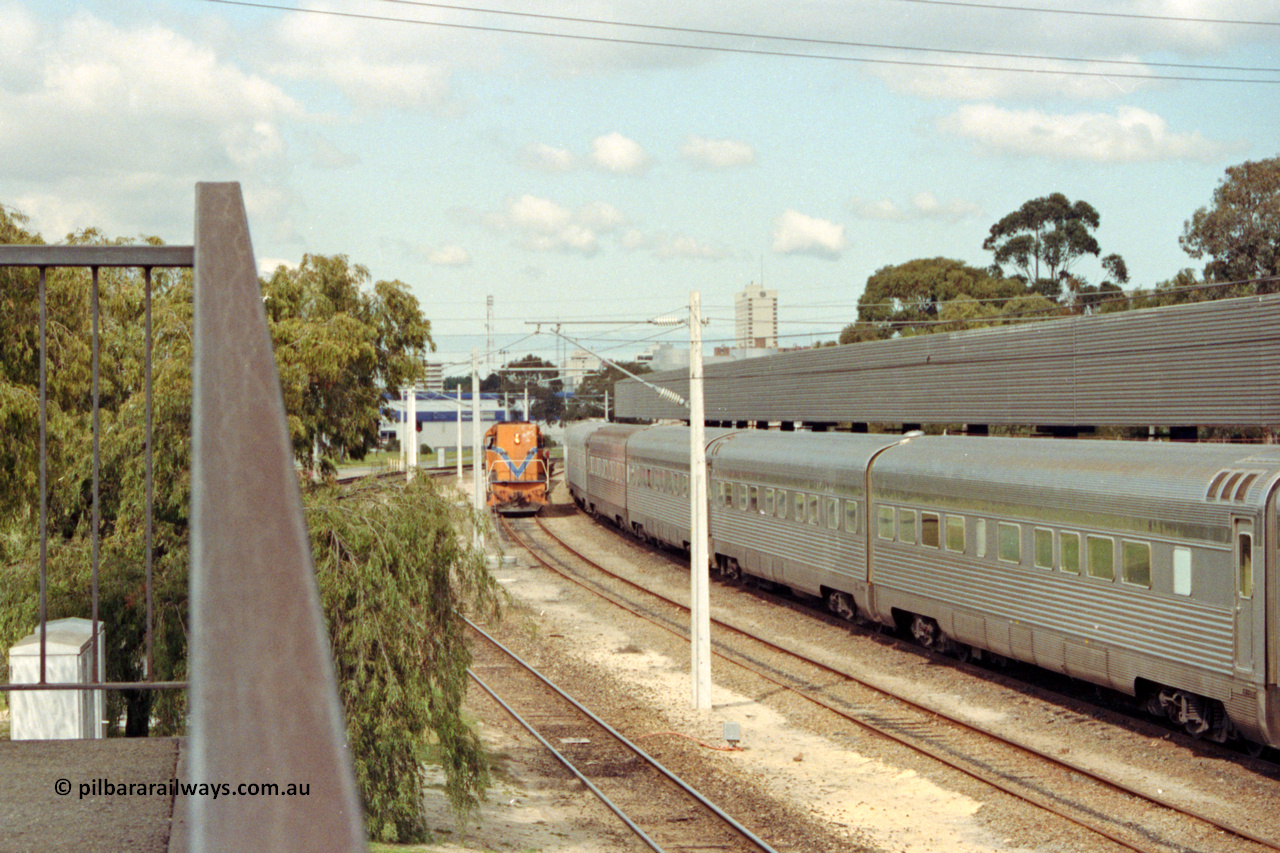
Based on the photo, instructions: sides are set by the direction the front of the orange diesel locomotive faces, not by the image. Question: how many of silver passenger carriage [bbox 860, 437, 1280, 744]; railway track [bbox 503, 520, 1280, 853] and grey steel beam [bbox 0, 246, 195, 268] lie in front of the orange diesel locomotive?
3

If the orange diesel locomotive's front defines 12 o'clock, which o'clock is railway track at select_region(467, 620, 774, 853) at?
The railway track is roughly at 12 o'clock from the orange diesel locomotive.

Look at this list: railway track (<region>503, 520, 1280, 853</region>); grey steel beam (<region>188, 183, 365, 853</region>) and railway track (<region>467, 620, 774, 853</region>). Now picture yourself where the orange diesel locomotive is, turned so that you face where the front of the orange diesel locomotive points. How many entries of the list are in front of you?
3

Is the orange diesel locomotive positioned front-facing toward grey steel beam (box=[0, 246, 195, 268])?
yes

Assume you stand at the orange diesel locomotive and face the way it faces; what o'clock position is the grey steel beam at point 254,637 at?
The grey steel beam is roughly at 12 o'clock from the orange diesel locomotive.

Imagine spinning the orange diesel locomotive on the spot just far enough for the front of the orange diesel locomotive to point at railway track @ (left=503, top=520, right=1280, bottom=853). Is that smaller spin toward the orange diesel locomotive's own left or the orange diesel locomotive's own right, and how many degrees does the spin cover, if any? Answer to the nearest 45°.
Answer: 0° — it already faces it

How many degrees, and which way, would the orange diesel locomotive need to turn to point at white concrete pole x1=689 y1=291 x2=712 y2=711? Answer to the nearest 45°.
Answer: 0° — it already faces it

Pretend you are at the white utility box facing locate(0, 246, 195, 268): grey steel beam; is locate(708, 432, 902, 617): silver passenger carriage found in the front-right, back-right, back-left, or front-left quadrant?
back-left
